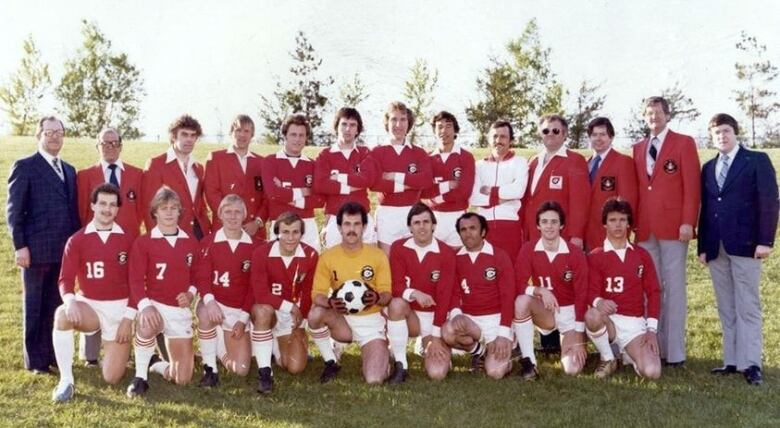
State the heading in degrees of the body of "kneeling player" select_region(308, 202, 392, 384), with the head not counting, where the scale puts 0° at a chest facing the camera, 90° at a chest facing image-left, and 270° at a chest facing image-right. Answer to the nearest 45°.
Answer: approximately 0°

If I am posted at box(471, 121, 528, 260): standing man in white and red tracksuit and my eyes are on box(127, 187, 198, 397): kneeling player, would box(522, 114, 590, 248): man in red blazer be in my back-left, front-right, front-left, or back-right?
back-left

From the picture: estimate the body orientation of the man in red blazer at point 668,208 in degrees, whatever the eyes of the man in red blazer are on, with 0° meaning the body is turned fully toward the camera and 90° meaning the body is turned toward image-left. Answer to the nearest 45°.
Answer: approximately 45°

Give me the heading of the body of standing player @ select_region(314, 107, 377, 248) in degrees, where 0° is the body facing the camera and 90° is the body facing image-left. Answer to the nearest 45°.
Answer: approximately 0°

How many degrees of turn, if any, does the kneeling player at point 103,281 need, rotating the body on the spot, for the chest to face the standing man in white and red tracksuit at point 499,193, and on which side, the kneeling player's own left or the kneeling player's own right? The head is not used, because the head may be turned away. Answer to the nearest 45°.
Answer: approximately 90° to the kneeling player's own left

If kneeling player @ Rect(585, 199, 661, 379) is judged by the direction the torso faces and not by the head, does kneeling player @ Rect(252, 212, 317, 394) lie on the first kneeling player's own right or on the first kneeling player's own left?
on the first kneeling player's own right

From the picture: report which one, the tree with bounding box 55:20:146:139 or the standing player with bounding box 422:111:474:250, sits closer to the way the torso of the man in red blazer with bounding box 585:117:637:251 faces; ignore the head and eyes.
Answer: the standing player

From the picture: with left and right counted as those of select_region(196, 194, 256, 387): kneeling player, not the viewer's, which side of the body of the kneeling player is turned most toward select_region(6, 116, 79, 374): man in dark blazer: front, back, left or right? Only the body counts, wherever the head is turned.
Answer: right
